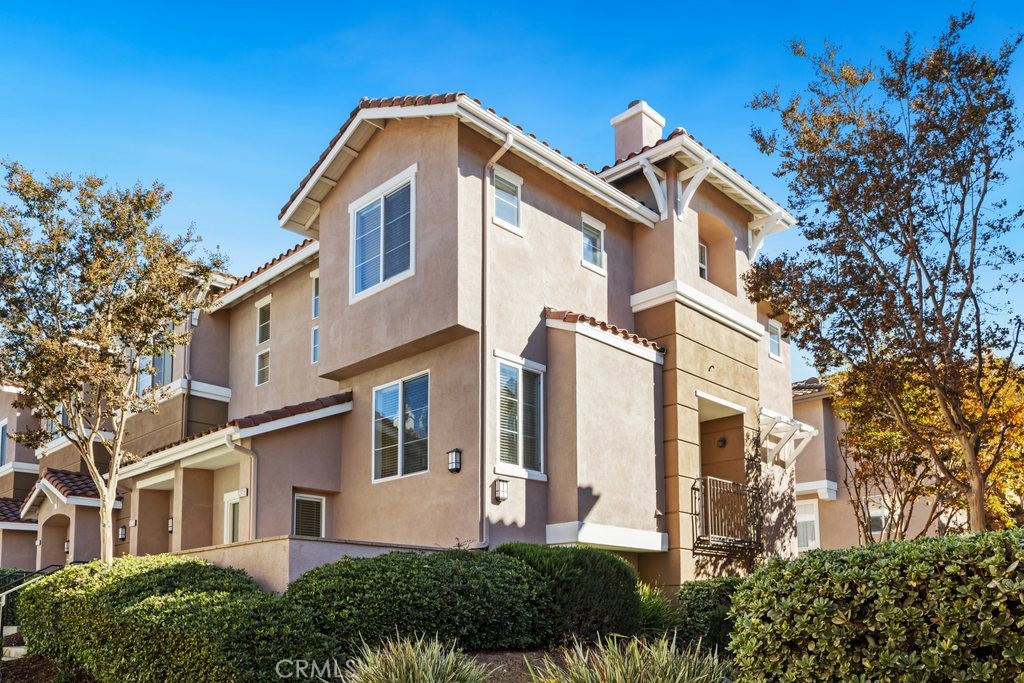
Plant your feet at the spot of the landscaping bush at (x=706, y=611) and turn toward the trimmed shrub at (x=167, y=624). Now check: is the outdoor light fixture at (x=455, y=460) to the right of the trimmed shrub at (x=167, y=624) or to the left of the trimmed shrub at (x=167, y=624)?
right

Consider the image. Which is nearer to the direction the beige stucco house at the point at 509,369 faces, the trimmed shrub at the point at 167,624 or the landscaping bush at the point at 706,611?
the trimmed shrub

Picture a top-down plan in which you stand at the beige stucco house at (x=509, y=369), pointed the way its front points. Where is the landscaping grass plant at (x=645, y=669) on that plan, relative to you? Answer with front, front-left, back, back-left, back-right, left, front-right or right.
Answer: front-left

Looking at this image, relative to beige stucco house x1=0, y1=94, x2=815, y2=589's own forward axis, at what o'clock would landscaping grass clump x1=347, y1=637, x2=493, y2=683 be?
The landscaping grass clump is roughly at 11 o'clock from the beige stucco house.

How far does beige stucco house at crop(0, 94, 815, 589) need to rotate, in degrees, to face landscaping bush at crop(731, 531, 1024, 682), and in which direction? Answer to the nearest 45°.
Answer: approximately 45° to its left

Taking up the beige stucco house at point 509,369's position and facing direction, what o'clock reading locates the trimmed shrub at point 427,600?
The trimmed shrub is roughly at 11 o'clock from the beige stucco house.

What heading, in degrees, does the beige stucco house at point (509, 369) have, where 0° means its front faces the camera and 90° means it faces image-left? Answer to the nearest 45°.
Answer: approximately 45°
